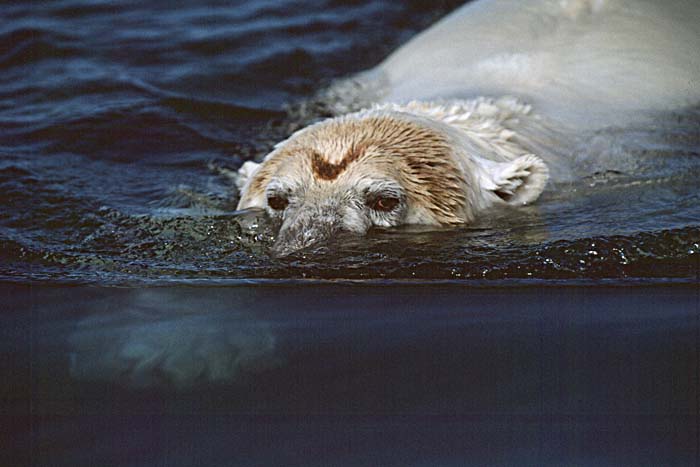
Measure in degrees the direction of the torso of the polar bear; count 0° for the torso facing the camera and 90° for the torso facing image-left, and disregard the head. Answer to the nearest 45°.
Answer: approximately 45°
